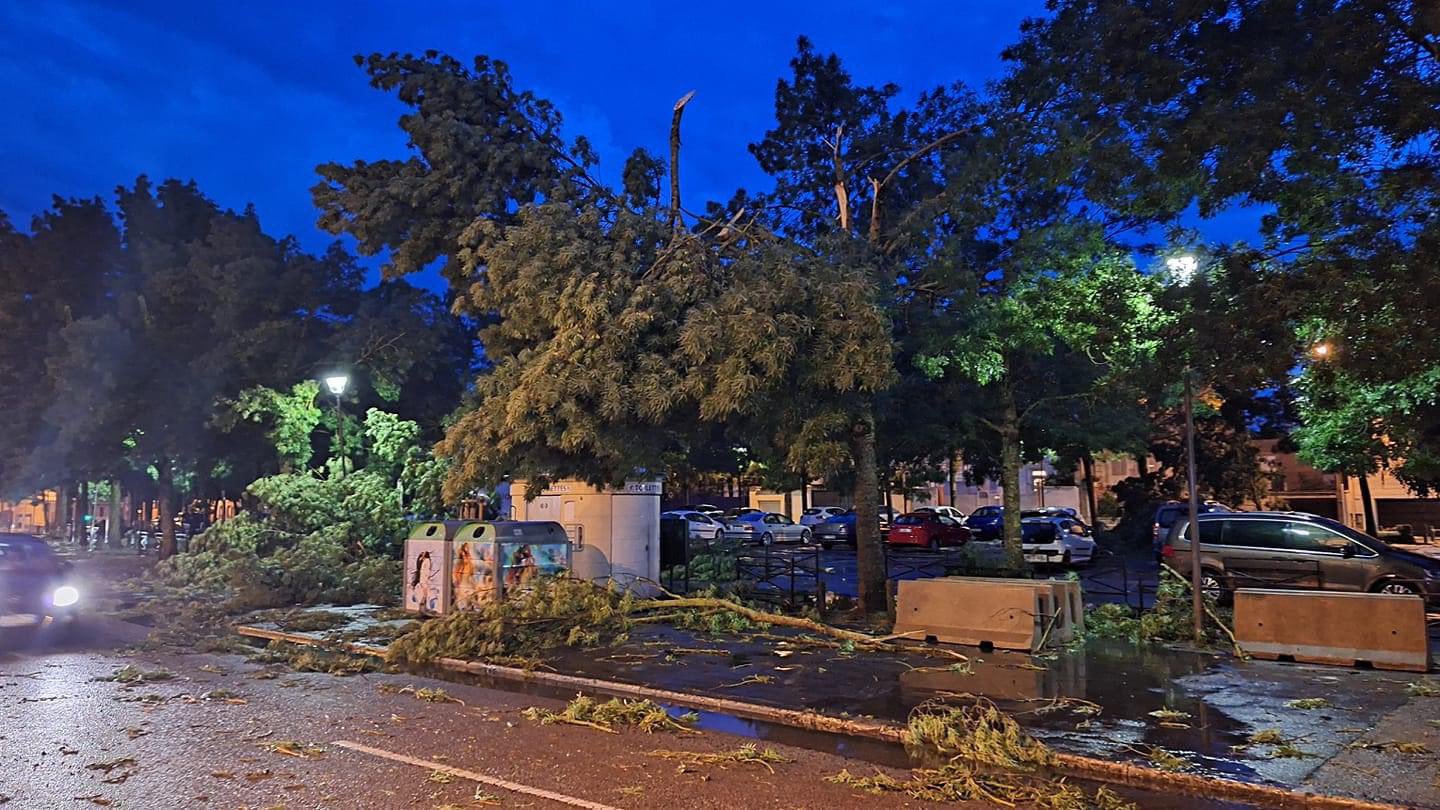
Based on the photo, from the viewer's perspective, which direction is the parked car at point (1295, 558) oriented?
to the viewer's right

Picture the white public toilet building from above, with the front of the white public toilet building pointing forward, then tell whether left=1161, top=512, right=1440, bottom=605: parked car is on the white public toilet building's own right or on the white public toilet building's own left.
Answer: on the white public toilet building's own left

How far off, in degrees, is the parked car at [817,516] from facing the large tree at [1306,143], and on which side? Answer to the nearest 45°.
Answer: approximately 45° to its left

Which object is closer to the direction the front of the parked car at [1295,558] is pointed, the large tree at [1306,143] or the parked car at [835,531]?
the large tree

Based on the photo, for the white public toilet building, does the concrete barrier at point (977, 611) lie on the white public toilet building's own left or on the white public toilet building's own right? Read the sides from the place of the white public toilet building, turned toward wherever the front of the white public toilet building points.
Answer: on the white public toilet building's own left

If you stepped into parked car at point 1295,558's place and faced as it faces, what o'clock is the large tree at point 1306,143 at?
The large tree is roughly at 3 o'clock from the parked car.

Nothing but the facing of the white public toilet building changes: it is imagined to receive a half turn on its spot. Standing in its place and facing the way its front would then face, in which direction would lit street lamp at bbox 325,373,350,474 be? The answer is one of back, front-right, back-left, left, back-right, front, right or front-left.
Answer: left

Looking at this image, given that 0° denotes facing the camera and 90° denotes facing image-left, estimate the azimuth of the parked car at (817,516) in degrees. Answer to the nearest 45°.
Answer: approximately 45°

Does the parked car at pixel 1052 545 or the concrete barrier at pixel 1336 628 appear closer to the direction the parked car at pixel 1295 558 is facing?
the concrete barrier

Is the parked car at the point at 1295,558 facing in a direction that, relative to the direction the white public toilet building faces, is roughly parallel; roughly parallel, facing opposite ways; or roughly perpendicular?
roughly perpendicular

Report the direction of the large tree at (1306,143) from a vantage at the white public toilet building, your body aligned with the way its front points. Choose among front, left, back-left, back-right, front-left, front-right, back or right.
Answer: left

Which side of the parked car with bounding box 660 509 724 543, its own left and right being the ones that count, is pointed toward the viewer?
right
